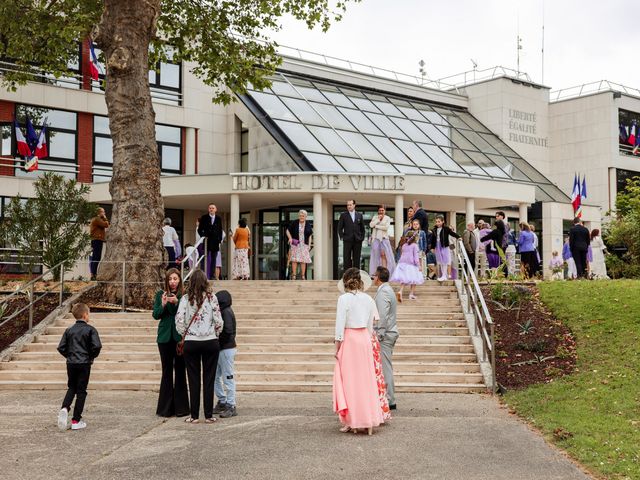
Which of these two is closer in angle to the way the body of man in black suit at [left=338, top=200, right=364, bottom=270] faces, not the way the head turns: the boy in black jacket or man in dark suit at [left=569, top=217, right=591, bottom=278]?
the boy in black jacket

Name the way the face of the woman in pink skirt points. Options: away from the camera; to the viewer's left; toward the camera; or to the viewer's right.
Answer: away from the camera

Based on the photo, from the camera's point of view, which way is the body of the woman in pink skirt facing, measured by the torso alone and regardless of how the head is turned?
away from the camera

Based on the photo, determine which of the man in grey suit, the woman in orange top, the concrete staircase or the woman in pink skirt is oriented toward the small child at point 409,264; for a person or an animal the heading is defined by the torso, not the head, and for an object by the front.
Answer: the woman in pink skirt

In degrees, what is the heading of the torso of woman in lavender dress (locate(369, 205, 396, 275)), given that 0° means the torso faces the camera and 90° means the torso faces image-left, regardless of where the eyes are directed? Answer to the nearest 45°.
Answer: approximately 0°

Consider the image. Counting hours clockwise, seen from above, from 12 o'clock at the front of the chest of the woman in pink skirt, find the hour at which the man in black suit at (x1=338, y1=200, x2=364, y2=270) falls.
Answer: The man in black suit is roughly at 12 o'clock from the woman in pink skirt.

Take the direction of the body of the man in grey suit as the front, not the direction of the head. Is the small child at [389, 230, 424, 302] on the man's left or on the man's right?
on the man's right
